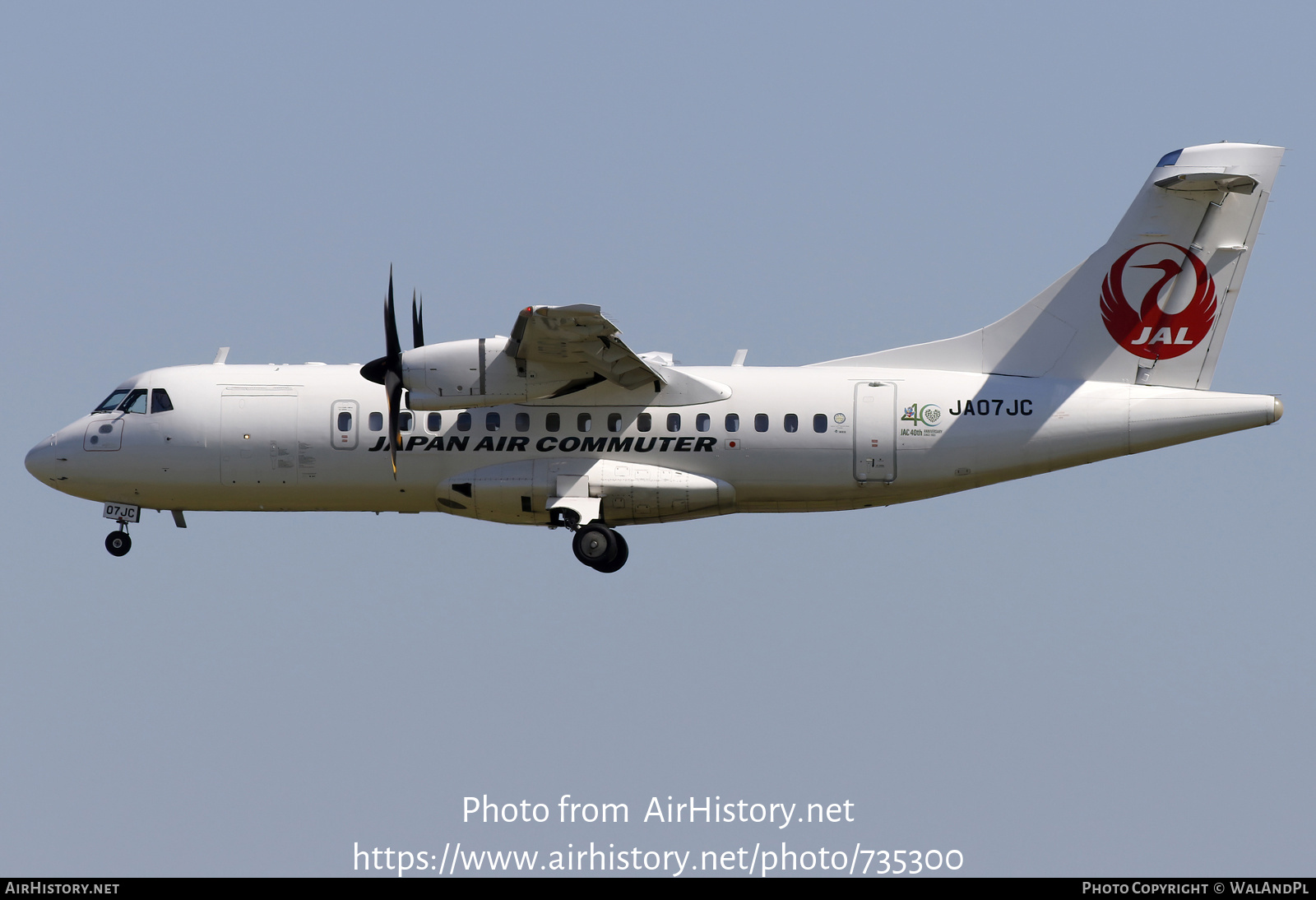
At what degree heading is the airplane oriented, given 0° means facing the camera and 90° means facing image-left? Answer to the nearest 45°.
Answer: approximately 90°
